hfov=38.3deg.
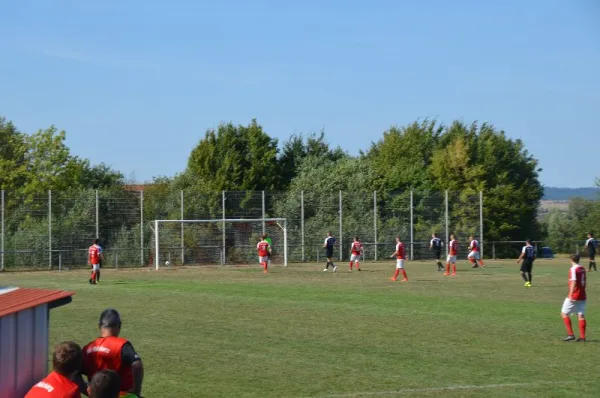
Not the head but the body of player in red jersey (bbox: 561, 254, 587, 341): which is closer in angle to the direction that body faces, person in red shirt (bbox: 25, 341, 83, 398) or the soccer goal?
the soccer goal

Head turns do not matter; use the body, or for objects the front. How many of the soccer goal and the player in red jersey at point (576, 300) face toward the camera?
1

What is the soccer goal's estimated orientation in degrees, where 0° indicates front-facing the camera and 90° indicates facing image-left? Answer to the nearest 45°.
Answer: approximately 0°

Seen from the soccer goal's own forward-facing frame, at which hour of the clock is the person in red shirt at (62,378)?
The person in red shirt is roughly at 12 o'clock from the soccer goal.

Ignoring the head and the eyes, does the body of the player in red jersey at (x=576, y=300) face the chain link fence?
yes

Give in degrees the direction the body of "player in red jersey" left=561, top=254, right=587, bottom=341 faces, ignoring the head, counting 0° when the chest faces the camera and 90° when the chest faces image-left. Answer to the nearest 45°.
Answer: approximately 135°

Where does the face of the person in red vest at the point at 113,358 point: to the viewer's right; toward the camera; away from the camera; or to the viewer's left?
away from the camera

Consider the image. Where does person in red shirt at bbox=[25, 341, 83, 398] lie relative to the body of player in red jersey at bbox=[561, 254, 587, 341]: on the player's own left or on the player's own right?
on the player's own left

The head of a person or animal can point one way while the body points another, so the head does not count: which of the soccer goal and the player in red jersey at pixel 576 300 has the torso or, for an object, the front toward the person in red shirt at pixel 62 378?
the soccer goal

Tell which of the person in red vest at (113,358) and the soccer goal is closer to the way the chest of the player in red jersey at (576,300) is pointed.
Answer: the soccer goal

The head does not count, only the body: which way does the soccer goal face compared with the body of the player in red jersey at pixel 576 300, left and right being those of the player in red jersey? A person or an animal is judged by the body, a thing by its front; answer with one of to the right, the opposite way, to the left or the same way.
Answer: the opposite way

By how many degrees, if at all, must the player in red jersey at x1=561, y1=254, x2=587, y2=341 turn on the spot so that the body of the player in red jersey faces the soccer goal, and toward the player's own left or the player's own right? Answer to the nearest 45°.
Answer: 0° — they already face it
